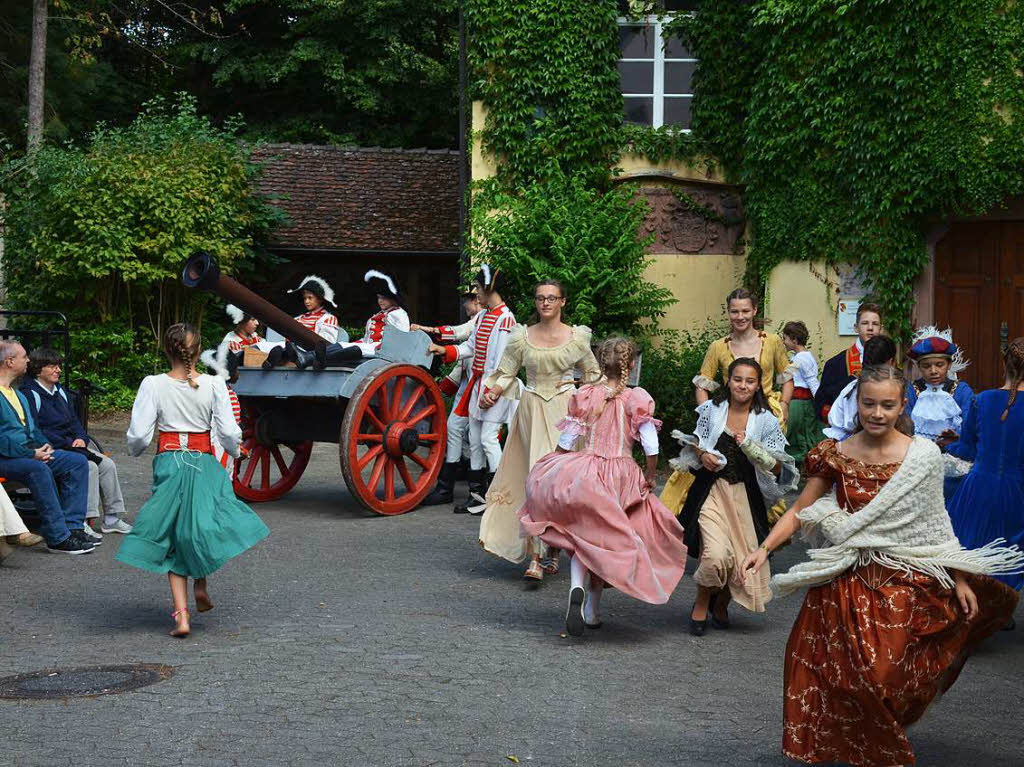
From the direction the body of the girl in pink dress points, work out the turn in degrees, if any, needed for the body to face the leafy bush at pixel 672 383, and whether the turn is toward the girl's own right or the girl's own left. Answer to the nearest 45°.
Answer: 0° — they already face it

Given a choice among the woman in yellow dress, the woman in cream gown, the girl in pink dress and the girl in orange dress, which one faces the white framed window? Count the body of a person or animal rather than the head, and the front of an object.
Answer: the girl in pink dress

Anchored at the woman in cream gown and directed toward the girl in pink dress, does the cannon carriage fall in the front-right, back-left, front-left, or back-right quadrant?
back-right

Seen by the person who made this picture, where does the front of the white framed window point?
facing the viewer

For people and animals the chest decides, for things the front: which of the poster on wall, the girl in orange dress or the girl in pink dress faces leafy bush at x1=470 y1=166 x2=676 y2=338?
the girl in pink dress

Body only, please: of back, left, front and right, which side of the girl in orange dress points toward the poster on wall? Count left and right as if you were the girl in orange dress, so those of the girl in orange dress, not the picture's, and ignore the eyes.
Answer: back

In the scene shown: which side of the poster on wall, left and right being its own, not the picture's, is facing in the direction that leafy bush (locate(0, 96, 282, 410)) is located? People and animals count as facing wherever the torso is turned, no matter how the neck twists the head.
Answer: right

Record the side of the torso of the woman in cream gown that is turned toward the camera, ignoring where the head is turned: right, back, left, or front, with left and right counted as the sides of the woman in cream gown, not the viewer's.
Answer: front

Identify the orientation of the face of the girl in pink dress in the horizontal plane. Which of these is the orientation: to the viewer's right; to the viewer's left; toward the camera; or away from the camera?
away from the camera

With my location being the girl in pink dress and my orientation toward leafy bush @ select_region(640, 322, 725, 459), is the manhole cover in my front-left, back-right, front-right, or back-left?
back-left

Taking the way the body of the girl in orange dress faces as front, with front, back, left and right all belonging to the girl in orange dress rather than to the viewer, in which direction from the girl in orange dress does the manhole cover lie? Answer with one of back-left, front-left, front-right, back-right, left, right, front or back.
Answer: right

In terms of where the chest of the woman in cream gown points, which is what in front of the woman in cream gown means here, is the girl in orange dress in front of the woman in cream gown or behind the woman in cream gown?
in front

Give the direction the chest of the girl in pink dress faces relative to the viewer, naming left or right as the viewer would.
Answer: facing away from the viewer

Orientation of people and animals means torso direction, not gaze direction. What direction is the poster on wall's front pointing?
toward the camera

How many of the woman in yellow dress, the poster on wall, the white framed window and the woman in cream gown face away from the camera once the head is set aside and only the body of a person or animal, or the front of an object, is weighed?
0

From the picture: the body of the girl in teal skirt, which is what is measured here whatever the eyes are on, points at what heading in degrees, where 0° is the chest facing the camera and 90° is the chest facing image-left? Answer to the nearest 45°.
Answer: approximately 180°

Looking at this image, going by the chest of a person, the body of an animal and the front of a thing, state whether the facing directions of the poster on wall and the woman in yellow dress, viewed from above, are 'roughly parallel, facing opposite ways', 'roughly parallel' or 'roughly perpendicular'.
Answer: roughly parallel

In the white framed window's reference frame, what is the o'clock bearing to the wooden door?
The wooden door is roughly at 10 o'clock from the white framed window.

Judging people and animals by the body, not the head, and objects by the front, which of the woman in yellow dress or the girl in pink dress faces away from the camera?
the girl in pink dress

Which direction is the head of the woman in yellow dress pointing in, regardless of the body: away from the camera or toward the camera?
toward the camera
